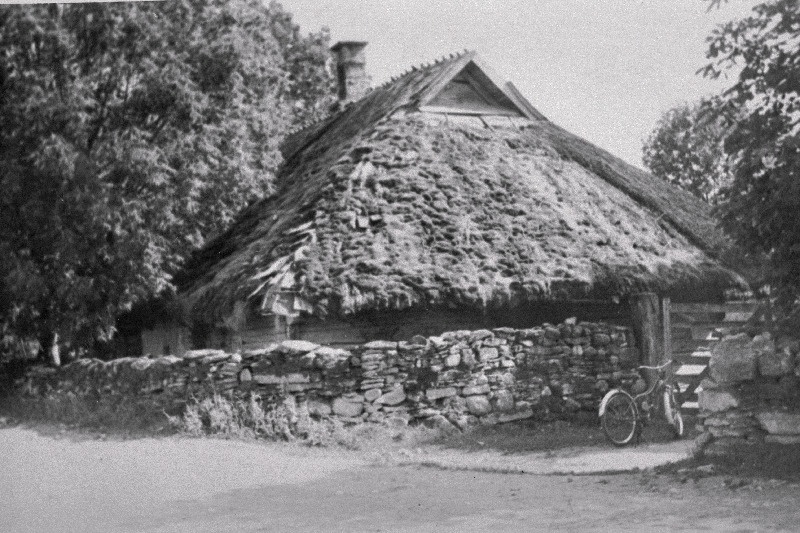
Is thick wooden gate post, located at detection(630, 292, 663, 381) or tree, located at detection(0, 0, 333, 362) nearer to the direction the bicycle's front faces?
the thick wooden gate post

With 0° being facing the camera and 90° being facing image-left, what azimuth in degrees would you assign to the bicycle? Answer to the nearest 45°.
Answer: approximately 225°
